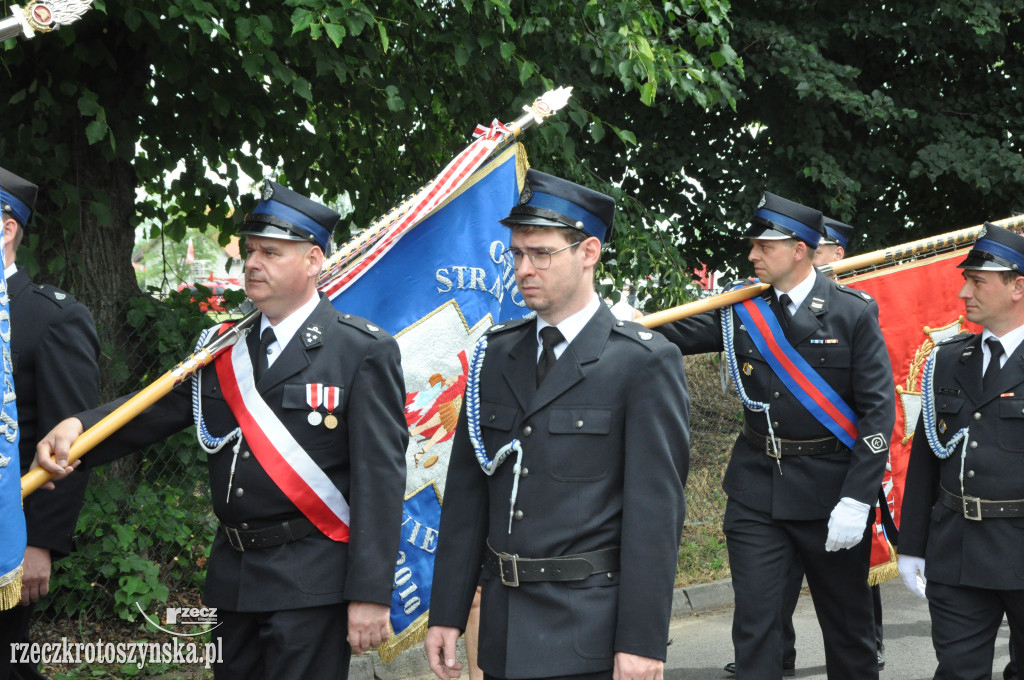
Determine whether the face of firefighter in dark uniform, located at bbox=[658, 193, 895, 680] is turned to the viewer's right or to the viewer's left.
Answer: to the viewer's left

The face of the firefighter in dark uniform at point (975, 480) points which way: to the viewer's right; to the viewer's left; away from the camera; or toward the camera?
to the viewer's left

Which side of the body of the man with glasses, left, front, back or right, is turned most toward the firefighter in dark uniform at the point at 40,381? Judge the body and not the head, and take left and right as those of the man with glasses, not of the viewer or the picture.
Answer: right

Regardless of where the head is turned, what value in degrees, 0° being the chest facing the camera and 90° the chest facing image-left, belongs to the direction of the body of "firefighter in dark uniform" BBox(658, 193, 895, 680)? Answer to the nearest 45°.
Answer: approximately 45°

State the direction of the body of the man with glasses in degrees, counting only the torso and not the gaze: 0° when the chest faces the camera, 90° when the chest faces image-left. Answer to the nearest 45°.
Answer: approximately 45°

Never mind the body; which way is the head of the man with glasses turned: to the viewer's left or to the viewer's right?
to the viewer's left

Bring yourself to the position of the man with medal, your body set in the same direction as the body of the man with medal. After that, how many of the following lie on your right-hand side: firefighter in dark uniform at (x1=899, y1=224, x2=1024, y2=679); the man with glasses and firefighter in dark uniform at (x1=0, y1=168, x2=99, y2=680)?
1

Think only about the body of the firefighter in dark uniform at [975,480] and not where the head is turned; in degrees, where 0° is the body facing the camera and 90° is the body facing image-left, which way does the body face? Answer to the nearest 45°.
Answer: approximately 45°

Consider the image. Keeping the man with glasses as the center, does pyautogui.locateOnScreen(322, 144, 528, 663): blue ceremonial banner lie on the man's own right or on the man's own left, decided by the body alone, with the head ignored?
on the man's own right

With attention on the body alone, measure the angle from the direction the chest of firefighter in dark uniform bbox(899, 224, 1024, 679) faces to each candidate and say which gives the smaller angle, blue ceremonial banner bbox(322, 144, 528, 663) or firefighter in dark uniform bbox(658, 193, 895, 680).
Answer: the blue ceremonial banner

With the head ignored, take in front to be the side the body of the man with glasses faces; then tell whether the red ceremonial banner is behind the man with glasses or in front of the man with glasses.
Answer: behind
